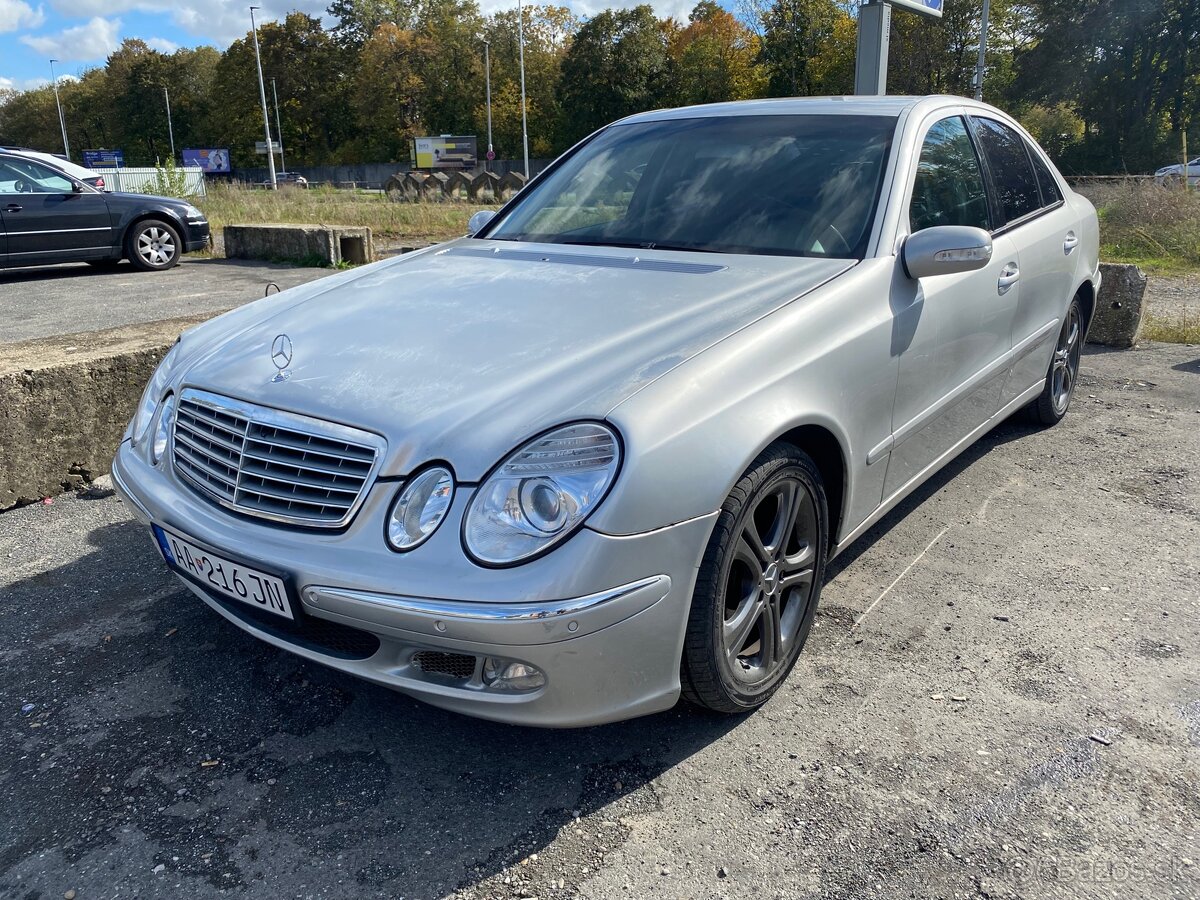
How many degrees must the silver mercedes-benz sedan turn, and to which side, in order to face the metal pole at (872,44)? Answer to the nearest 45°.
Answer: approximately 135° to its right

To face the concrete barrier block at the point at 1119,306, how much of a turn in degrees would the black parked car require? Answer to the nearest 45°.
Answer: approximately 45° to its right

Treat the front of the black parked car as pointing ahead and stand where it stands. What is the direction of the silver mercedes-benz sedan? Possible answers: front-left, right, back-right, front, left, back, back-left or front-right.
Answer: right

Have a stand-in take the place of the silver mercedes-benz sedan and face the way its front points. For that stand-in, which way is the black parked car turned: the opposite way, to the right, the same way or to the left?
the opposite way

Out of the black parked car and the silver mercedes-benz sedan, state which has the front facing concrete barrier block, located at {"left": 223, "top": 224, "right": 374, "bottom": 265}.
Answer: the black parked car

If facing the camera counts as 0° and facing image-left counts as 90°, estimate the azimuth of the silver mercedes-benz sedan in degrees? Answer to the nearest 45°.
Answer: approximately 45°

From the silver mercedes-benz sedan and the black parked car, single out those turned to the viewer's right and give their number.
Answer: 1

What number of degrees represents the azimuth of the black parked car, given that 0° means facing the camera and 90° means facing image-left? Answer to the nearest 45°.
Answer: approximately 270°

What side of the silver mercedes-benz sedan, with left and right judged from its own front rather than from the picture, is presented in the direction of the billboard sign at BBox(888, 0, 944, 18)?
back

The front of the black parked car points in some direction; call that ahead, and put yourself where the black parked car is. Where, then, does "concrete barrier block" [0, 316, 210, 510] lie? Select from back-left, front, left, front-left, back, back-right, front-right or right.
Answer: right

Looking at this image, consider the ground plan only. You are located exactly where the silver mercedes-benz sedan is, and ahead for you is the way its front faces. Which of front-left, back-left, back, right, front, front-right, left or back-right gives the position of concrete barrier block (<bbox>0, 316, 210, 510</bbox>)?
right
